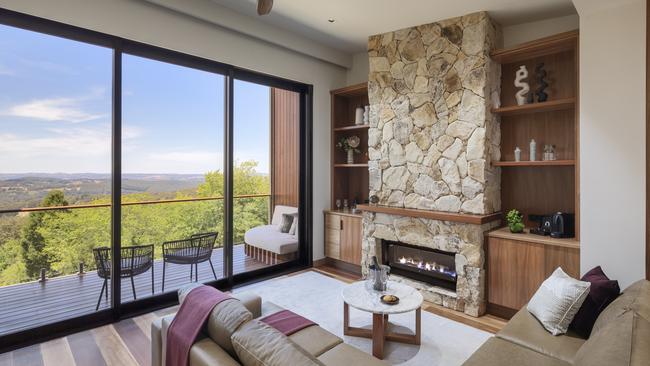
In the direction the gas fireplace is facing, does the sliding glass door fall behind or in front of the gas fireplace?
in front

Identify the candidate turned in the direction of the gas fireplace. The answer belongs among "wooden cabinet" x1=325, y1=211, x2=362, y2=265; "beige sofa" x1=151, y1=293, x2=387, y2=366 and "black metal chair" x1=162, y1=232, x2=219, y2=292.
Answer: the beige sofa

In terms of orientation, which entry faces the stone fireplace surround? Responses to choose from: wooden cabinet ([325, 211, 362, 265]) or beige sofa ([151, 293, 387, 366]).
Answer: the beige sofa

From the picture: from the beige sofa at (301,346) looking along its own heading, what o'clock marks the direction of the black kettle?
The black kettle is roughly at 1 o'clock from the beige sofa.

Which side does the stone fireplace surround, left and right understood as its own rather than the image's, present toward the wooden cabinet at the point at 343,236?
right

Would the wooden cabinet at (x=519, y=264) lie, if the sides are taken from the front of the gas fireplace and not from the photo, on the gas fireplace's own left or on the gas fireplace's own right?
on the gas fireplace's own left

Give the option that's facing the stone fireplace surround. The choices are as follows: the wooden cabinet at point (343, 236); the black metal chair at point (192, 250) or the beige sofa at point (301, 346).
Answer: the beige sofa

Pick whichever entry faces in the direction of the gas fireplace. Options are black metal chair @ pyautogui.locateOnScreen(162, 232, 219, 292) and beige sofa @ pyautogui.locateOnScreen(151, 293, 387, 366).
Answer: the beige sofa

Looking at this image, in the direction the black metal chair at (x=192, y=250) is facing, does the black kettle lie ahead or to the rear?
to the rear

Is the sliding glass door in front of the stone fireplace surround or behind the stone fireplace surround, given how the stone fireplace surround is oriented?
in front

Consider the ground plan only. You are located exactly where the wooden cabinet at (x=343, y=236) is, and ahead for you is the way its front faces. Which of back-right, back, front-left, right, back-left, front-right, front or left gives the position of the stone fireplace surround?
left

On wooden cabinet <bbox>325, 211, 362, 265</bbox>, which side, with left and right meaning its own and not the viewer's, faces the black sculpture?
left
